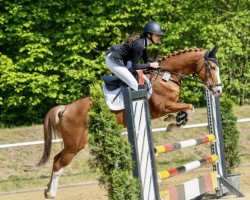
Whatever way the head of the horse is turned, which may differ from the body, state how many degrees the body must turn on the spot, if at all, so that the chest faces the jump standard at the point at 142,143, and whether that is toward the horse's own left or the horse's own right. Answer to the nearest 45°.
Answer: approximately 90° to the horse's own right

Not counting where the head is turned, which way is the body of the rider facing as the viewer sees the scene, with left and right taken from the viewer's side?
facing to the right of the viewer

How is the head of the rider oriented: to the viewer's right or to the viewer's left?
to the viewer's right

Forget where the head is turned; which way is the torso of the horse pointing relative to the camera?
to the viewer's right

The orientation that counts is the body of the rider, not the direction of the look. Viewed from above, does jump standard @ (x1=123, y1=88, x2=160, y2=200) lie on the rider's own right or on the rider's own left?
on the rider's own right
